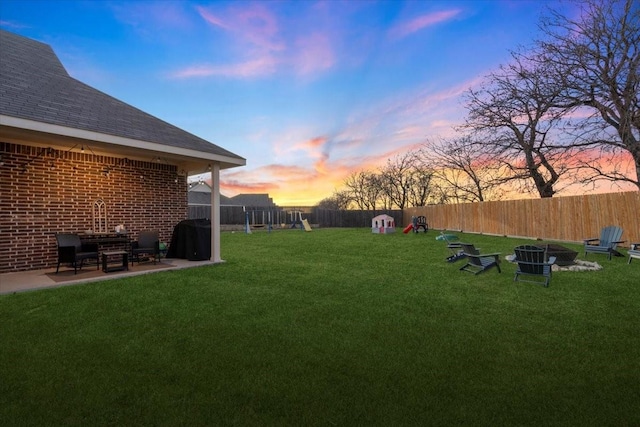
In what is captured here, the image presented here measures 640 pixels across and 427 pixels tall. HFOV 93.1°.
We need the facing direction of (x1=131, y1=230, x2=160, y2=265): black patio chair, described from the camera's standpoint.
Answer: facing the viewer and to the left of the viewer

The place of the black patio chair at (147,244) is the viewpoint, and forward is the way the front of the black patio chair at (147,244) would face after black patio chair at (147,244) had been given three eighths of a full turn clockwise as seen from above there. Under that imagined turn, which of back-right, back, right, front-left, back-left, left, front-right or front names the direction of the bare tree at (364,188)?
front-right

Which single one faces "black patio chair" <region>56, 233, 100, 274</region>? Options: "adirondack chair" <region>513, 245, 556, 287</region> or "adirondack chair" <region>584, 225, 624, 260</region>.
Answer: "adirondack chair" <region>584, 225, 624, 260</region>

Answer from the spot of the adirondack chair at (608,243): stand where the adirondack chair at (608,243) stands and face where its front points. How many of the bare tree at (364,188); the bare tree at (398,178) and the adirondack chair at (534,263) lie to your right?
2

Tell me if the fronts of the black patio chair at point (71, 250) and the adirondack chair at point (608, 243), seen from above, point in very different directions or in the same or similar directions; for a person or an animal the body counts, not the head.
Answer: very different directions

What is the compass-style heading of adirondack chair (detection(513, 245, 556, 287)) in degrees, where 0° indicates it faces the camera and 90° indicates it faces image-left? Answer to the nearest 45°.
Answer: approximately 225°

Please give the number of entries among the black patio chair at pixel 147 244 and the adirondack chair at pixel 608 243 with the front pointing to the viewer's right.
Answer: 0

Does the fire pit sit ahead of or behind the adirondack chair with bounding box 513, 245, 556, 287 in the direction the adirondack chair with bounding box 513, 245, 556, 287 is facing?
ahead

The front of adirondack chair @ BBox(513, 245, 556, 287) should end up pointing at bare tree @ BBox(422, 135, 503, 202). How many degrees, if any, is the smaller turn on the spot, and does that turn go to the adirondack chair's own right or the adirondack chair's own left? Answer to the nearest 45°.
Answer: approximately 45° to the adirondack chair's own left

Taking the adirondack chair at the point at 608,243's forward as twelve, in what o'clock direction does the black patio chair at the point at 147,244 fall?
The black patio chair is roughly at 12 o'clock from the adirondack chair.

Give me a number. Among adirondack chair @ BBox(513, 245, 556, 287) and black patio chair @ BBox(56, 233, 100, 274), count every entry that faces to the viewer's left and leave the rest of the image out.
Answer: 0

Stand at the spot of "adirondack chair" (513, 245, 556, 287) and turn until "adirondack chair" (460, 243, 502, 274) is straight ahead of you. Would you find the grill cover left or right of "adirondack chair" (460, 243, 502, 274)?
left

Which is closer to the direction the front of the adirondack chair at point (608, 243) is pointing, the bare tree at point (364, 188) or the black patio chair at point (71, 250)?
the black patio chair

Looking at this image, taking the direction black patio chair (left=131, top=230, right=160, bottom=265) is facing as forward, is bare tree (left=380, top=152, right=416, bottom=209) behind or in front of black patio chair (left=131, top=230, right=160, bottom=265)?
behind

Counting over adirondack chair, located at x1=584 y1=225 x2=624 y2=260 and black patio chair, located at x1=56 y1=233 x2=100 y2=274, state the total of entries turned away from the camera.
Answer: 0

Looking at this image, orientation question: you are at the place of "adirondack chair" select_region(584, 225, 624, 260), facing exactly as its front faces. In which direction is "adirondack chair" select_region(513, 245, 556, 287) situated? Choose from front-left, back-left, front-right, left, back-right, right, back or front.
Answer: front-left
